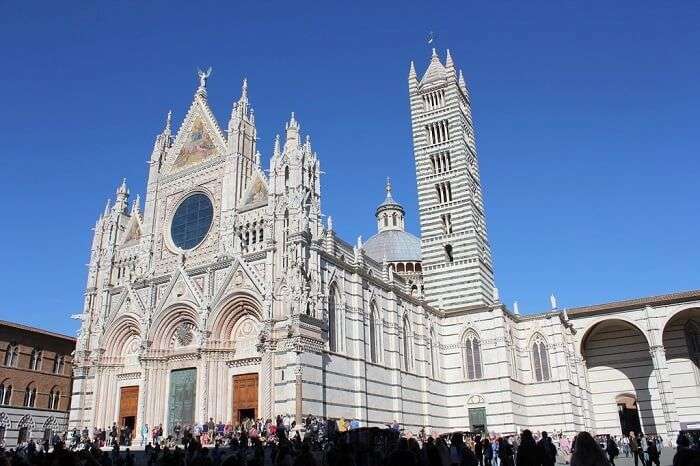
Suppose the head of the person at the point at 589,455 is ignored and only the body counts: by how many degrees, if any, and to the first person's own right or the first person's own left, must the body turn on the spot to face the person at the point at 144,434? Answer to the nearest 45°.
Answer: approximately 45° to the first person's own left

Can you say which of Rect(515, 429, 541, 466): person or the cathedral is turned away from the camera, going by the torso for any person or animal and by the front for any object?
the person

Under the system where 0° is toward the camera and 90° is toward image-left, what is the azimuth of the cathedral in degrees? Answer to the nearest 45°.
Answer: approximately 45°

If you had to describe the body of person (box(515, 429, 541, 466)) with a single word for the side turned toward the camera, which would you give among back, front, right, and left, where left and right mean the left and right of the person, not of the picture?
back

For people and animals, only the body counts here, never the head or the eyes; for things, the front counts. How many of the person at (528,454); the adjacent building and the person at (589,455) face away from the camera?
2

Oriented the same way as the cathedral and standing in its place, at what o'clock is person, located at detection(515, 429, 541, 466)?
The person is roughly at 10 o'clock from the cathedral.

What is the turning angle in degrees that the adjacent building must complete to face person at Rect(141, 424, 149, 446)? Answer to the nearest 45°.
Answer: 0° — it already faces them

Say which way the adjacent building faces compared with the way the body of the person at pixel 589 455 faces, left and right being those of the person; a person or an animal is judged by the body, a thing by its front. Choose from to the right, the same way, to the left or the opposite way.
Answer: to the right

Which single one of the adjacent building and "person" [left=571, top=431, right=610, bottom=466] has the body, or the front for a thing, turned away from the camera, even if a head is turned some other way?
the person

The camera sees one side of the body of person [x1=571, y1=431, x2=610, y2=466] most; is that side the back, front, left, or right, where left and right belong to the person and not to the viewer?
back

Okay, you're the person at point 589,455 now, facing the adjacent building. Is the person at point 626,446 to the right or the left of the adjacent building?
right

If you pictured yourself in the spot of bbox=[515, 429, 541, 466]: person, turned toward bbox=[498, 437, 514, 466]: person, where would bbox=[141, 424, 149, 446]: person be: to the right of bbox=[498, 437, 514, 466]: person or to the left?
left
